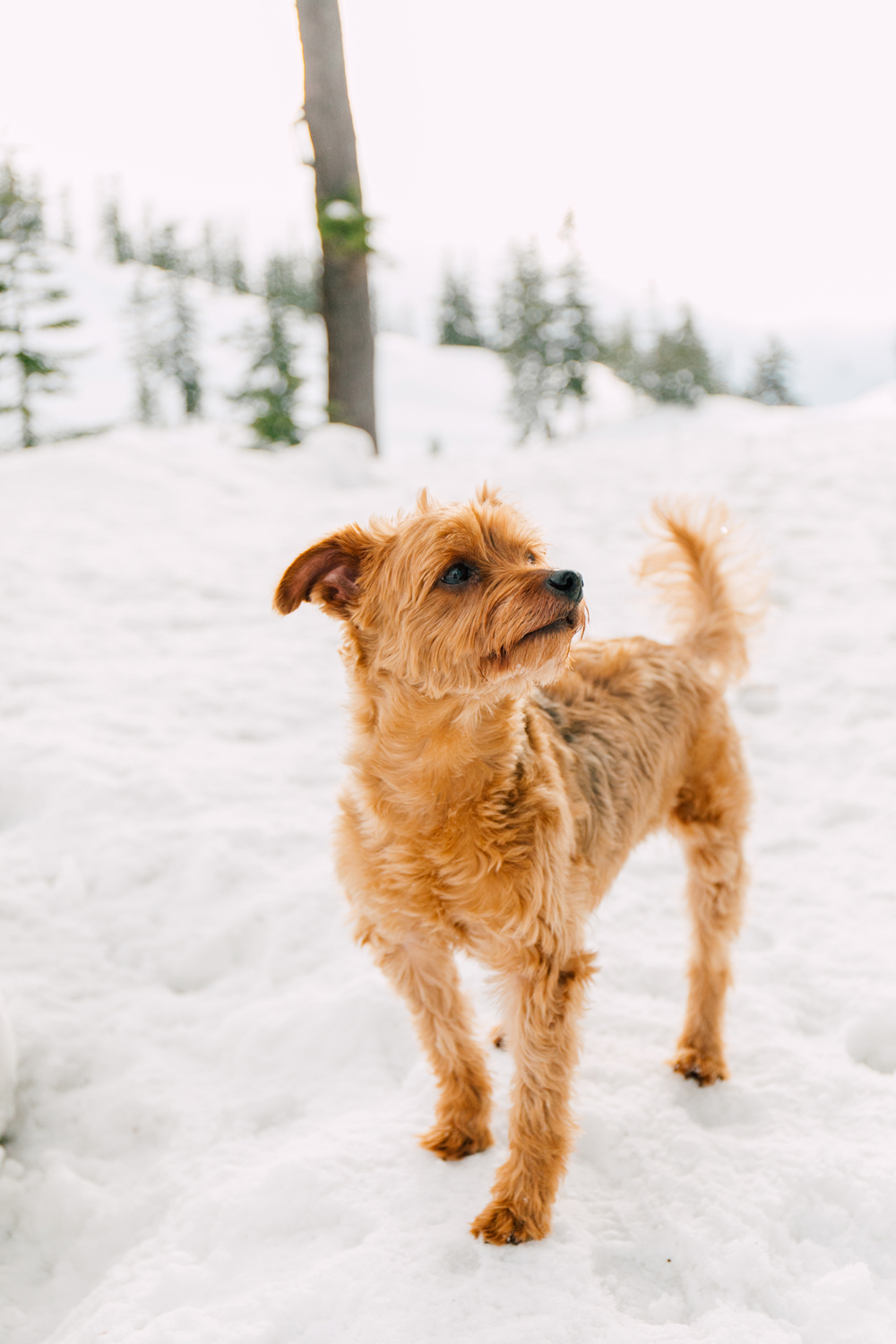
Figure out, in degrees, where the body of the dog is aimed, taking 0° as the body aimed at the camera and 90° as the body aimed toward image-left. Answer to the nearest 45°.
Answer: approximately 45°

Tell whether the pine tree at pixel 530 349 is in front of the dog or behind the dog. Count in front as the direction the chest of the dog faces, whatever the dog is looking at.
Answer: behind

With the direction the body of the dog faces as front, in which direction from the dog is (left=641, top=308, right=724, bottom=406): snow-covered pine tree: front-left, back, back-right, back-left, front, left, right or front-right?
back-right

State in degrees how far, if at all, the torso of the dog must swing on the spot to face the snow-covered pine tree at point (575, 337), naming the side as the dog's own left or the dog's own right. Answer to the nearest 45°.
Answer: approximately 135° to the dog's own right

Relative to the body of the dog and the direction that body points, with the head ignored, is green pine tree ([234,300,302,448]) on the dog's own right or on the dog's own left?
on the dog's own right

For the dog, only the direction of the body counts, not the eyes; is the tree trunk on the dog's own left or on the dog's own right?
on the dog's own right
